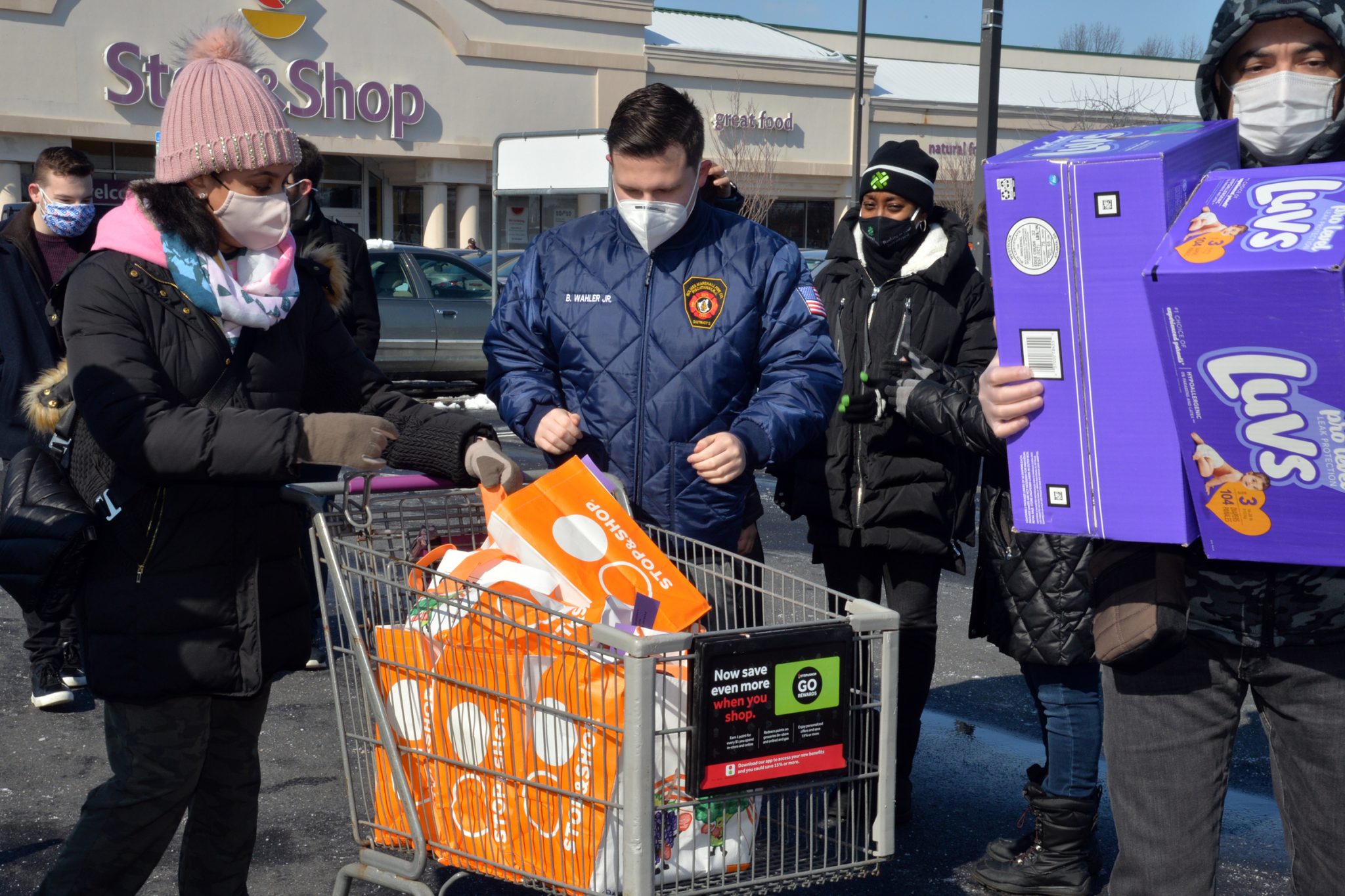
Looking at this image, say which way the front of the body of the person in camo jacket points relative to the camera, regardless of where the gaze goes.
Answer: toward the camera

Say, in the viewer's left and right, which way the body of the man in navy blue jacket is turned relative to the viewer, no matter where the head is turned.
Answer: facing the viewer

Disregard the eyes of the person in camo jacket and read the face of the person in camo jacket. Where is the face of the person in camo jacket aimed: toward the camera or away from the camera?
toward the camera

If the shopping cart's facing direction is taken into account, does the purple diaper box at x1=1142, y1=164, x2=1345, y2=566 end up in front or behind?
in front

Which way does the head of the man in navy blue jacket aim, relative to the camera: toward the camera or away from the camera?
toward the camera

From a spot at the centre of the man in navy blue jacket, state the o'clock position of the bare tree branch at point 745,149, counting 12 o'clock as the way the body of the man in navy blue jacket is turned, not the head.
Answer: The bare tree branch is roughly at 6 o'clock from the man in navy blue jacket.

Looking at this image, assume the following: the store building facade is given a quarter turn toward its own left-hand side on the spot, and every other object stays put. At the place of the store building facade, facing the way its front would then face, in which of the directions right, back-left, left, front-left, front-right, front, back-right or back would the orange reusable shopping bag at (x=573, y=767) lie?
back-right

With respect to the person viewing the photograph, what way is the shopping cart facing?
facing the viewer and to the right of the viewer

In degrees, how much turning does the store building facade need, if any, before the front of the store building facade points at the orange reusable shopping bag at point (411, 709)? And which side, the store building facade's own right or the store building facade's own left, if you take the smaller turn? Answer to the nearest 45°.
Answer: approximately 45° to the store building facade's own right

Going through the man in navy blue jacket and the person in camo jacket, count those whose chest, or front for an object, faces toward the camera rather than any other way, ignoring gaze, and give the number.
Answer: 2

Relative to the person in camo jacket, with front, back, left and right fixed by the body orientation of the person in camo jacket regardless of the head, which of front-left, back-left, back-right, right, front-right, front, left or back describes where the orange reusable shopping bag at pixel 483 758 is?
right

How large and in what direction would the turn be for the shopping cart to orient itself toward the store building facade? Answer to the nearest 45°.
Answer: approximately 135° to its left

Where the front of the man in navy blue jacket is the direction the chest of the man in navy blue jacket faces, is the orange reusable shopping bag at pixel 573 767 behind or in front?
in front

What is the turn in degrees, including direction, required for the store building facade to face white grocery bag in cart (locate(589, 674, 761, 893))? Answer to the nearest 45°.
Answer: approximately 45° to its right

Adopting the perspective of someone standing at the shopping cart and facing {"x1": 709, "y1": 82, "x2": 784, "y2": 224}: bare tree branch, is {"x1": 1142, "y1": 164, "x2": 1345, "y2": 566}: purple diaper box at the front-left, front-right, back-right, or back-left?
back-right

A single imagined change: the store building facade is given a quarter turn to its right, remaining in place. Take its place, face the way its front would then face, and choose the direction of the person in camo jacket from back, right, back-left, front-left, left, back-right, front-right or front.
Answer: front-left

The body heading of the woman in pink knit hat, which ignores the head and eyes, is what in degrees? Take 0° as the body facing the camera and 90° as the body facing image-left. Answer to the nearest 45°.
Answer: approximately 315°
